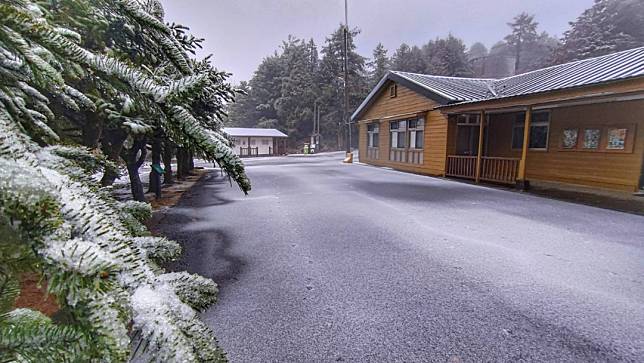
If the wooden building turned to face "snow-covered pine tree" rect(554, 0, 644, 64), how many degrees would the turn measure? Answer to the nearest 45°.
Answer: approximately 135° to its right

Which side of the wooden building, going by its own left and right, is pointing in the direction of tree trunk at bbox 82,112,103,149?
front

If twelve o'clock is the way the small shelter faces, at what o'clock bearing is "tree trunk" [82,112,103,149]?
The tree trunk is roughly at 12 o'clock from the small shelter.

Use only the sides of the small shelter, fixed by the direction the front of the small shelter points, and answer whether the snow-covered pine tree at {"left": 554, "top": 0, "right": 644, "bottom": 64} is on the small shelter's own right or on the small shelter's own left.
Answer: on the small shelter's own left

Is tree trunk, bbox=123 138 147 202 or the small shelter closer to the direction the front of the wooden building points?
the tree trunk

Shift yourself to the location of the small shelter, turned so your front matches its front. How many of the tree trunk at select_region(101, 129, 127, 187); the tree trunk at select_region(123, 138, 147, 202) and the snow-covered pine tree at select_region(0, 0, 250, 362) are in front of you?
3

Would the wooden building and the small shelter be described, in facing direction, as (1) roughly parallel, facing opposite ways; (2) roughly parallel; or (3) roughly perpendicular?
roughly perpendicular

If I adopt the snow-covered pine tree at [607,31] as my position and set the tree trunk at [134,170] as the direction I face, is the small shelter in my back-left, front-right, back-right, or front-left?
front-right

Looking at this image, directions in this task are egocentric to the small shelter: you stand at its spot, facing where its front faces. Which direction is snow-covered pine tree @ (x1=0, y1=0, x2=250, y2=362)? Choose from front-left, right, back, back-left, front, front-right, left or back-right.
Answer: front

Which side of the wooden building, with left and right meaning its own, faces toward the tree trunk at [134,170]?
front

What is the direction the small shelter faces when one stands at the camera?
facing the viewer

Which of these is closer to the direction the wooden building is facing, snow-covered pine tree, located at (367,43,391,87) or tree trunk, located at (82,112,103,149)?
the tree trunk

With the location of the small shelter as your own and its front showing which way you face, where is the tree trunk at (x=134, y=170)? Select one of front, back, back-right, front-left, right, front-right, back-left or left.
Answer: front

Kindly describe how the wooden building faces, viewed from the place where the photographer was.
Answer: facing the viewer and to the left of the viewer

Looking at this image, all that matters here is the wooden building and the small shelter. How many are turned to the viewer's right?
0

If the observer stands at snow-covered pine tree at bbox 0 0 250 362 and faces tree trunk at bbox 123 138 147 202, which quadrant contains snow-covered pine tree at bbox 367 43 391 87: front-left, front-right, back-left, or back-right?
front-right

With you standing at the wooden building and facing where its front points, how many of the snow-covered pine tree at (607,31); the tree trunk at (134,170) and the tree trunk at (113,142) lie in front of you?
2
